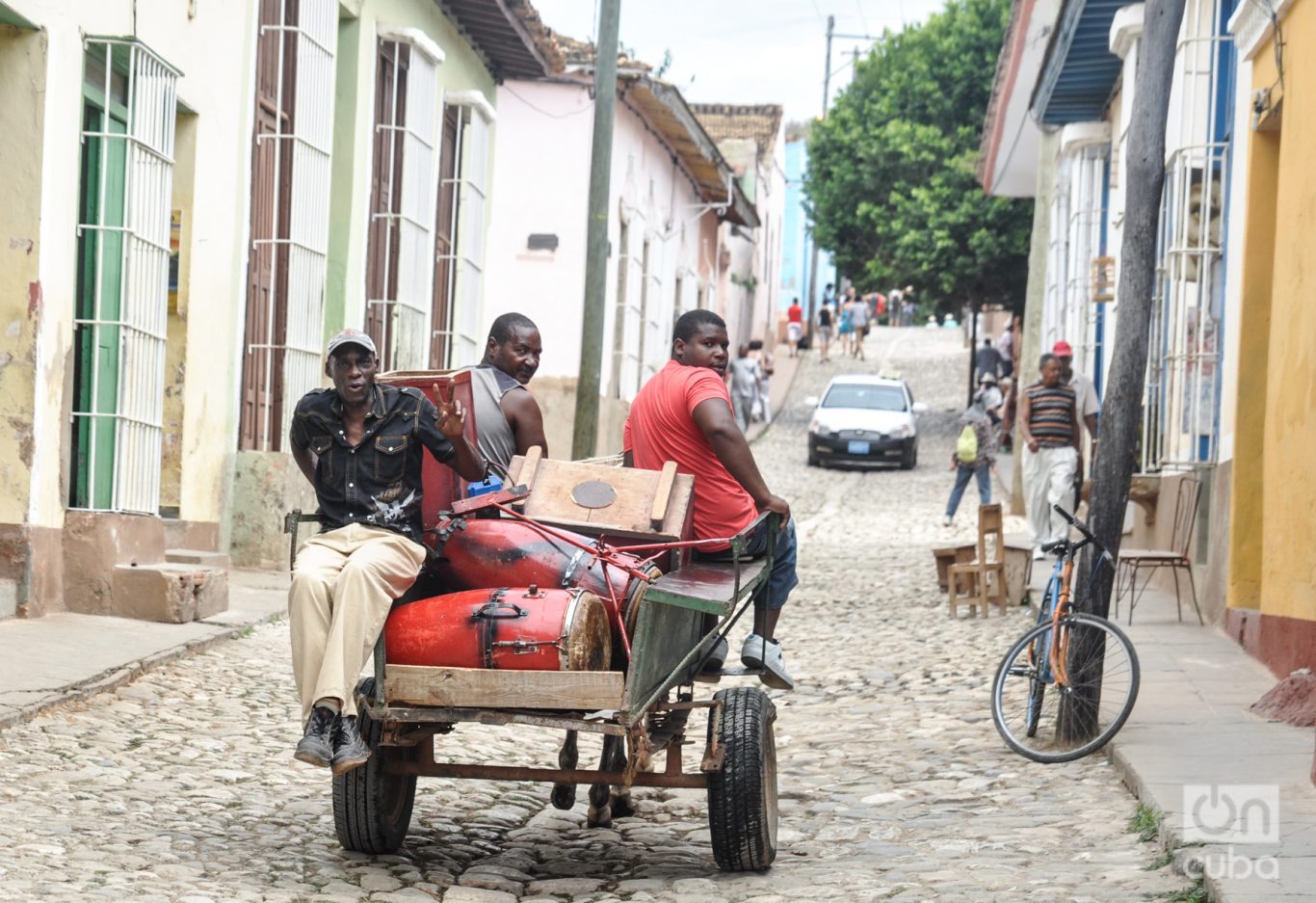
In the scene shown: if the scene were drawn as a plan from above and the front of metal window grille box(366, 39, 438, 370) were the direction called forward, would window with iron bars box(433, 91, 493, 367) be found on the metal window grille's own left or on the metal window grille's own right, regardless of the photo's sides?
on the metal window grille's own left

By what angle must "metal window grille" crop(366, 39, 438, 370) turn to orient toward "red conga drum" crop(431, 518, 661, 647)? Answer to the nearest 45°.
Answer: approximately 45° to its right

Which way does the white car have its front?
toward the camera

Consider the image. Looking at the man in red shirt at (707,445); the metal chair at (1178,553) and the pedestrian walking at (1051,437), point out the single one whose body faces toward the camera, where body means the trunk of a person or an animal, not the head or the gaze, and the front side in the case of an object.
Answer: the pedestrian walking

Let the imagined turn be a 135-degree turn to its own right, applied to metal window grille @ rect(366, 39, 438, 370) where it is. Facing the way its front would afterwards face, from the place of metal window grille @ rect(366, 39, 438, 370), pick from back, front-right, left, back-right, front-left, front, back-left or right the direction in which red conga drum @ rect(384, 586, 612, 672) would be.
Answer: left

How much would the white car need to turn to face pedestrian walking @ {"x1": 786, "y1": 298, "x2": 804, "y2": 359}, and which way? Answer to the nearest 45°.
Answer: approximately 180°
